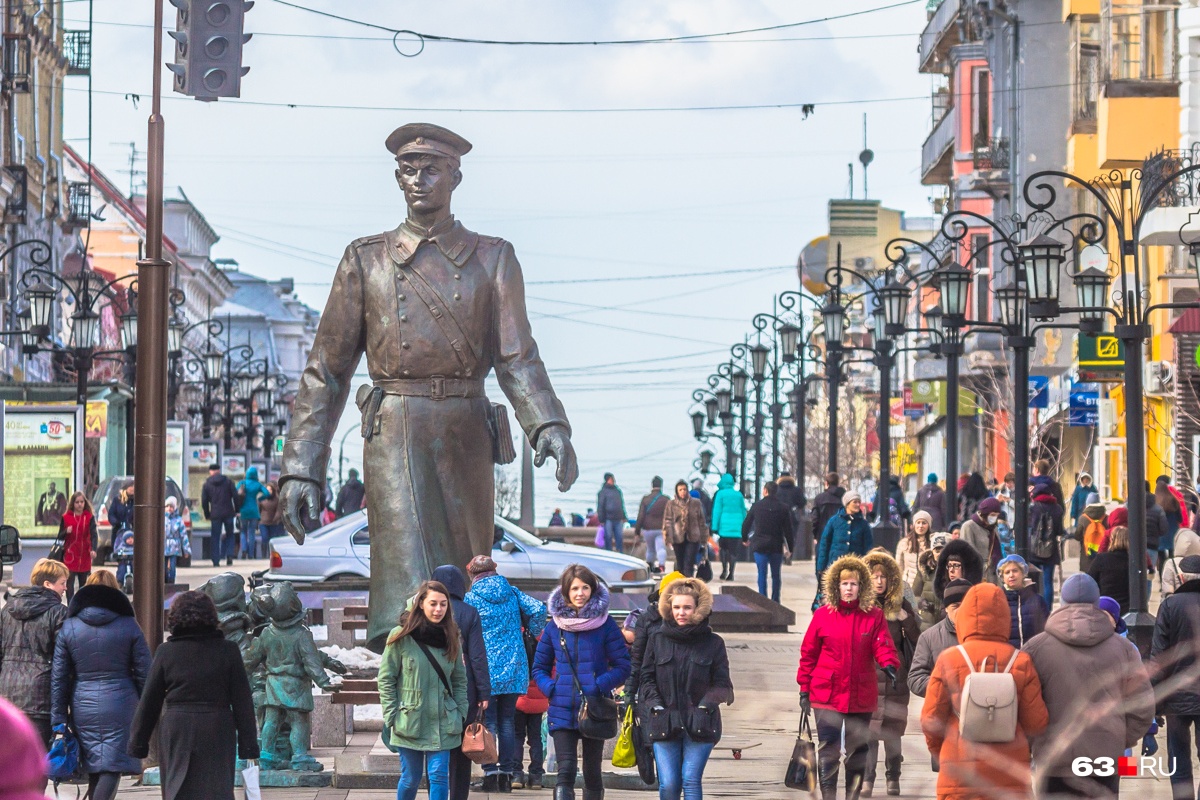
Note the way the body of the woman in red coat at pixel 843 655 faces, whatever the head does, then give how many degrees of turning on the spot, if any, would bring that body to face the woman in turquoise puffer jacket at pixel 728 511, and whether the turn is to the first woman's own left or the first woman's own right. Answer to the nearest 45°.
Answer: approximately 180°

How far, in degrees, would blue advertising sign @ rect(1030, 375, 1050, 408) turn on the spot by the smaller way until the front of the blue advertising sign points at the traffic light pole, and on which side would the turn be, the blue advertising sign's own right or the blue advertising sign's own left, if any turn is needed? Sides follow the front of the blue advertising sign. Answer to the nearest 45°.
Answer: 0° — it already faces it

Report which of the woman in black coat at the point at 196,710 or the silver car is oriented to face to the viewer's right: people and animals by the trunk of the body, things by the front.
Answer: the silver car

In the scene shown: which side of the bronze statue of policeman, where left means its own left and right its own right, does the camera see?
front

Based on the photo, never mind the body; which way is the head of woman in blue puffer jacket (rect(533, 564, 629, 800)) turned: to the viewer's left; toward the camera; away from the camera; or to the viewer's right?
toward the camera

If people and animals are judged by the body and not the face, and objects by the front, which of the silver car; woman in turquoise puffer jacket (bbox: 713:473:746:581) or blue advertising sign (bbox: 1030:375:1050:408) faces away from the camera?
the woman in turquoise puffer jacket

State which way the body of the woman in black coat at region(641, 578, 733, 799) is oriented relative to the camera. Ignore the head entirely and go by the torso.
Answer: toward the camera

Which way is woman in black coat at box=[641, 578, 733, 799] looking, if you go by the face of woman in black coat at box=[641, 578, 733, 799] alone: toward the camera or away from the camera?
toward the camera

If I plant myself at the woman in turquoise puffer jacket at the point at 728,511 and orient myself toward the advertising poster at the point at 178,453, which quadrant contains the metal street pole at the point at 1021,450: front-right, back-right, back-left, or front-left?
back-left

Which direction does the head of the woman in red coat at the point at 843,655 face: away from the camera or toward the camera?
toward the camera

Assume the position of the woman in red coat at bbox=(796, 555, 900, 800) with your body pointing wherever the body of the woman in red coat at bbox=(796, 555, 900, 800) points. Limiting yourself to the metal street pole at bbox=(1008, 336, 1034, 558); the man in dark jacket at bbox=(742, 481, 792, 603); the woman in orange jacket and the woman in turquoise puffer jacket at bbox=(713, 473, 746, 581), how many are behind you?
3

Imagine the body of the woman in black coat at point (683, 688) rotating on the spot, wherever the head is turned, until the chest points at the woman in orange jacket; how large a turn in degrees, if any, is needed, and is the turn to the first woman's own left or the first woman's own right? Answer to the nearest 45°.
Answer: approximately 45° to the first woman's own left

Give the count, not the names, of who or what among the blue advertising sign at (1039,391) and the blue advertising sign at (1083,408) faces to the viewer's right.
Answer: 0

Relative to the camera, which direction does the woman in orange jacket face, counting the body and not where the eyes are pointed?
away from the camera

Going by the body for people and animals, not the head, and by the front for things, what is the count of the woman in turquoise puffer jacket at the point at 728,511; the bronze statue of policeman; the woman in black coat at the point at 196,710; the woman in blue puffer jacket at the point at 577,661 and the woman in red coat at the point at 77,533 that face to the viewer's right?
0

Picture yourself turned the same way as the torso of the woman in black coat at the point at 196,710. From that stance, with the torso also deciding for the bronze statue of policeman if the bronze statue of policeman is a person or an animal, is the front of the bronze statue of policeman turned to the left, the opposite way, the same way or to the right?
the opposite way
